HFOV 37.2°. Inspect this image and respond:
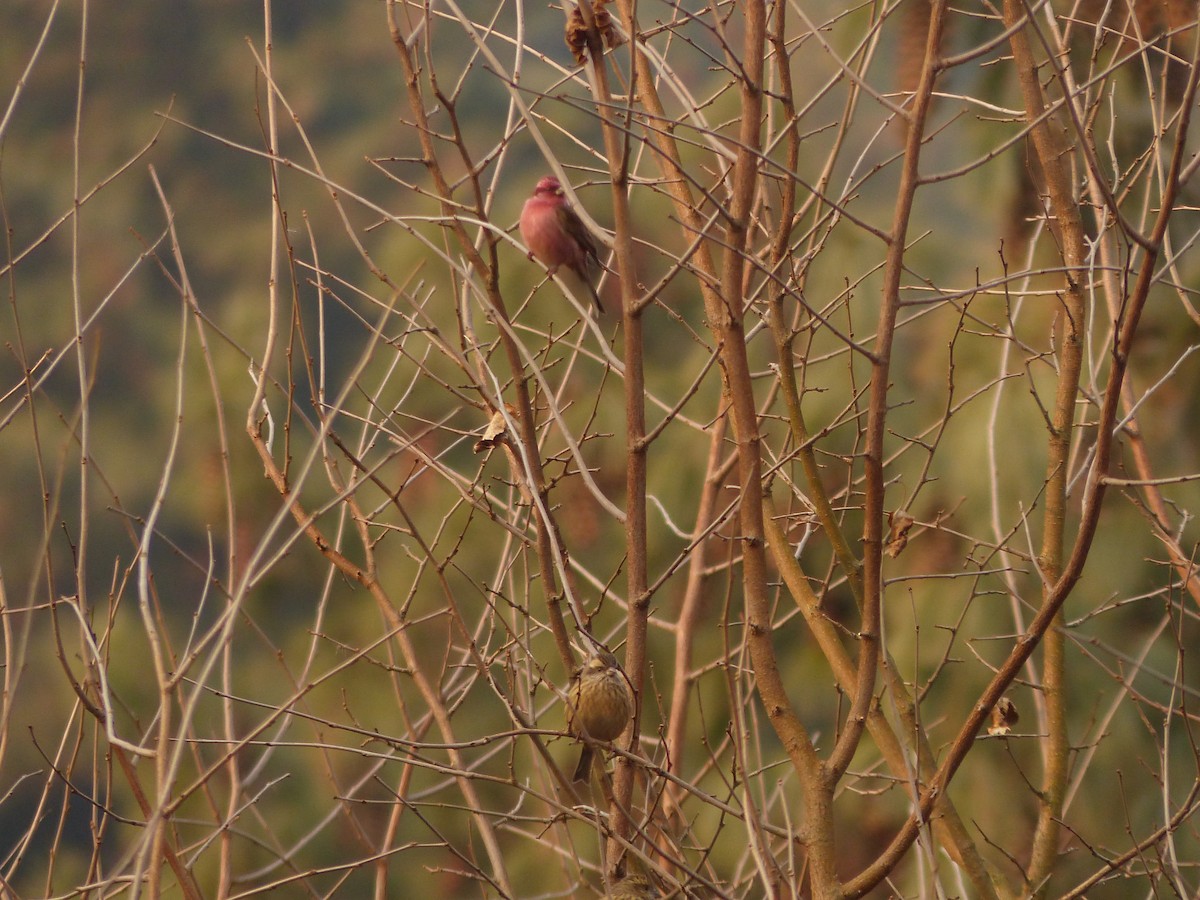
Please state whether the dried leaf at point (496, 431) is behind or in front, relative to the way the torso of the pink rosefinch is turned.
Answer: in front

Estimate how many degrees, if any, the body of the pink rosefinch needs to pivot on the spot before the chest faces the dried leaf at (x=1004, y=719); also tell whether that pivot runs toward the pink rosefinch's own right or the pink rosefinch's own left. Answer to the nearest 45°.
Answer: approximately 90° to the pink rosefinch's own left

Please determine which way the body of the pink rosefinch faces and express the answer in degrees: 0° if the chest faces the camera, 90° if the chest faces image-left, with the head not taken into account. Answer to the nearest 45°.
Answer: approximately 45°
